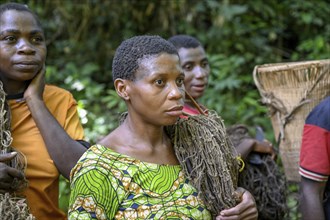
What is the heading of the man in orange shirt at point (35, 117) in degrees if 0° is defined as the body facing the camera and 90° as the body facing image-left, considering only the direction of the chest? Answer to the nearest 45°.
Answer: approximately 0°

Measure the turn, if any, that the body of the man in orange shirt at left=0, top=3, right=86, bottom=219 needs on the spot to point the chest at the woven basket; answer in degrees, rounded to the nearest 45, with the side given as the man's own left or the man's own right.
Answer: approximately 90° to the man's own left
